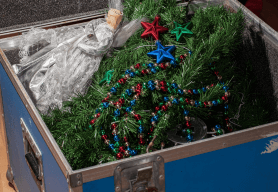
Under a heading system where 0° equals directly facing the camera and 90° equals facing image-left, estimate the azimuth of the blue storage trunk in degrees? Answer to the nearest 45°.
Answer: approximately 315°
